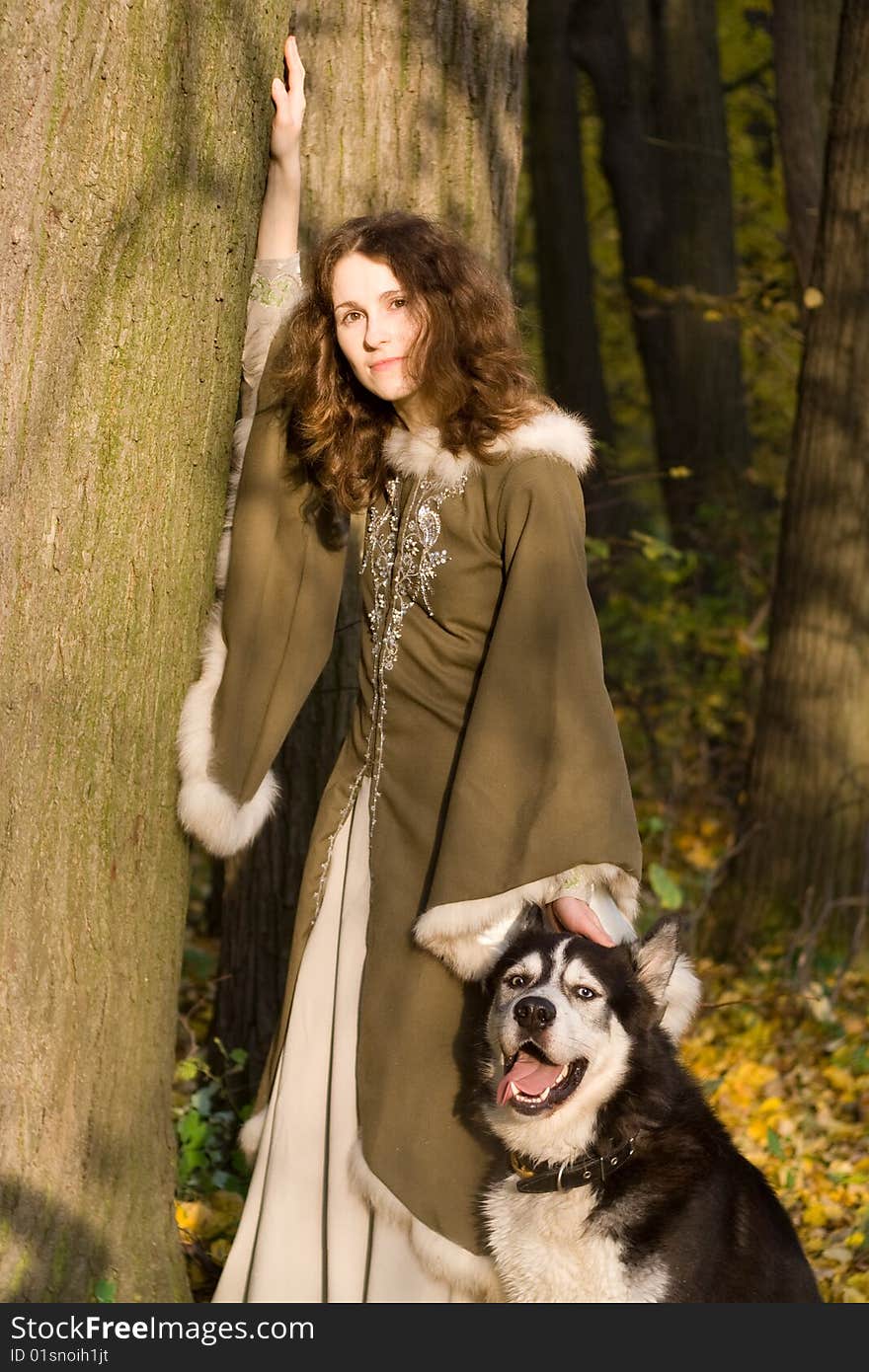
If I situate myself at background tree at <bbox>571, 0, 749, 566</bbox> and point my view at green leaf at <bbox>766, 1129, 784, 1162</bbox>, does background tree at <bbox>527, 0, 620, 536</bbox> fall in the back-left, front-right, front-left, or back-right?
back-right

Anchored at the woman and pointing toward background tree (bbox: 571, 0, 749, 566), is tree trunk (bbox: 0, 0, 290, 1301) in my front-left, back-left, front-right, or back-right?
back-left

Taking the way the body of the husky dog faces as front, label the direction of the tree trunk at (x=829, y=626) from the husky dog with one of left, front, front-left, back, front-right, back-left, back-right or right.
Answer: back-right

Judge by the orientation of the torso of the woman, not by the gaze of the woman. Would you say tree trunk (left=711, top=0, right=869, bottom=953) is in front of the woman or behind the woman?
behind

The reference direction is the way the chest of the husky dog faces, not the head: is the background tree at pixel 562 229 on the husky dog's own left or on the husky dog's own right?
on the husky dog's own right

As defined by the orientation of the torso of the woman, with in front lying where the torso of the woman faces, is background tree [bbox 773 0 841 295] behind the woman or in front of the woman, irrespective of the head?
behind

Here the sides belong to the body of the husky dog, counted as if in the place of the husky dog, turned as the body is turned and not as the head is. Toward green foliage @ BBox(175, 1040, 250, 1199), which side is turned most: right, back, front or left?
right

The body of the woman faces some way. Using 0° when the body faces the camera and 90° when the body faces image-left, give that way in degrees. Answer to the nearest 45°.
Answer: approximately 45°
